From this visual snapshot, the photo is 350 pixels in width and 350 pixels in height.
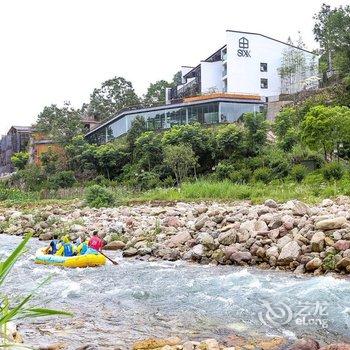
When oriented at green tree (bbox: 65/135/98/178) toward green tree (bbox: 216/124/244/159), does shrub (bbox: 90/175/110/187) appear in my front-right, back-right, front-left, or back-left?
front-right

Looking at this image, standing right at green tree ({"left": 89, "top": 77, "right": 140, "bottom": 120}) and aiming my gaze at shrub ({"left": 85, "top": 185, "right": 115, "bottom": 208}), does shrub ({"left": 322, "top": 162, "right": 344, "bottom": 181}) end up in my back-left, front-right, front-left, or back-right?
front-left
